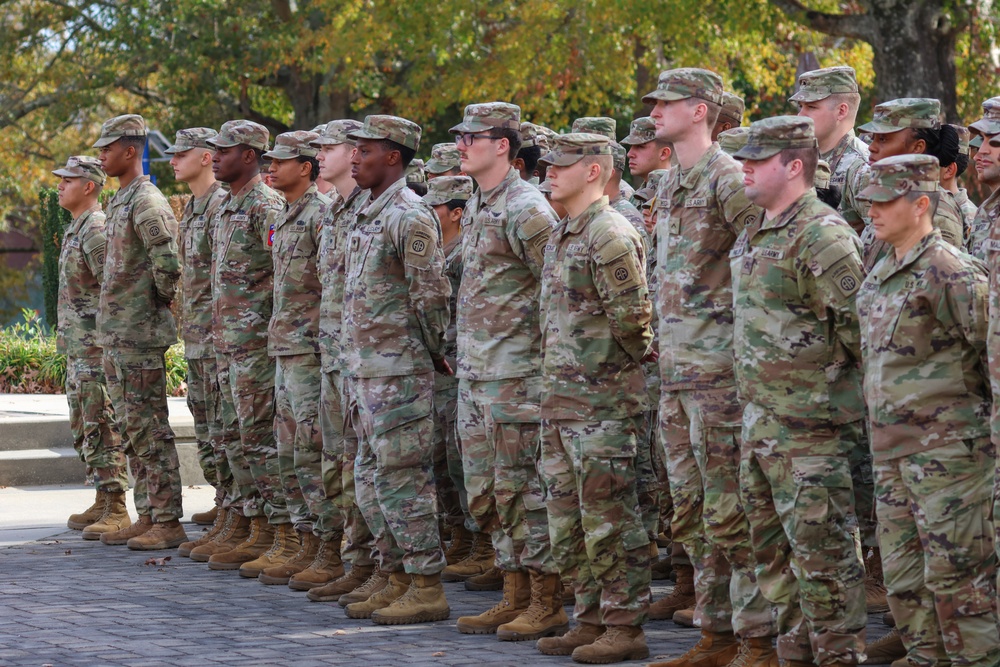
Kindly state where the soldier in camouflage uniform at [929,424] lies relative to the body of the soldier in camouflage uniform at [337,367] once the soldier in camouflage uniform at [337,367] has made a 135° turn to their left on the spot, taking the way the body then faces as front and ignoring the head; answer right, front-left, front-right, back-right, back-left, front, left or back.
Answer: front-right

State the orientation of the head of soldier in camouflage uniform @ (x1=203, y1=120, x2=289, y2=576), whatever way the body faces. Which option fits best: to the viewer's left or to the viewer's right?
to the viewer's left

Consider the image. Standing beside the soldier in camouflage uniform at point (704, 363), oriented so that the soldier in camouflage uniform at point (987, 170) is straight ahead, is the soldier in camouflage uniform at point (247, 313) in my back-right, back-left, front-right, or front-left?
back-left

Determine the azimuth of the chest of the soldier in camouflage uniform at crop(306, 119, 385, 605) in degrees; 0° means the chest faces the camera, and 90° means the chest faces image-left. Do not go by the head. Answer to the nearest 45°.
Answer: approximately 45°

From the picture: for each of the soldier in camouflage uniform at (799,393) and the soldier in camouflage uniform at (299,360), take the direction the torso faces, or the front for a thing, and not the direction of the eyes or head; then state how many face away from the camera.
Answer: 0

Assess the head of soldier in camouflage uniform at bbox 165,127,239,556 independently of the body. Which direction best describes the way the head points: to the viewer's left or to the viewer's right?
to the viewer's left
